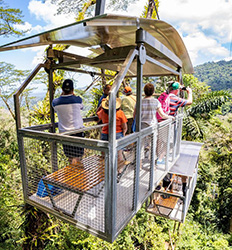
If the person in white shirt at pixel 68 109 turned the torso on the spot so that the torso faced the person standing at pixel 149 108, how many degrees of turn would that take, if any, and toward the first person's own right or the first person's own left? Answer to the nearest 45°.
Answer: approximately 90° to the first person's own right

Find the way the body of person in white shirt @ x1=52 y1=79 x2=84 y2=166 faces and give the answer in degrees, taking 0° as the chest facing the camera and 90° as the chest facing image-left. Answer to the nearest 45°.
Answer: approximately 180°

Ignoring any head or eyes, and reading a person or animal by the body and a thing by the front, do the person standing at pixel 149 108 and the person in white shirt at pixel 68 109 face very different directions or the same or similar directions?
same or similar directions

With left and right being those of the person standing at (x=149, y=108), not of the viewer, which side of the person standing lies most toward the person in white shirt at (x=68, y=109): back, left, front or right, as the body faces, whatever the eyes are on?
left

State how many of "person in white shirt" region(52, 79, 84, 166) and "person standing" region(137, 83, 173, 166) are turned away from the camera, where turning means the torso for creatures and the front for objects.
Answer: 2

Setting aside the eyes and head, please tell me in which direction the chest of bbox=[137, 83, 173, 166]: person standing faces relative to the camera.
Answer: away from the camera
